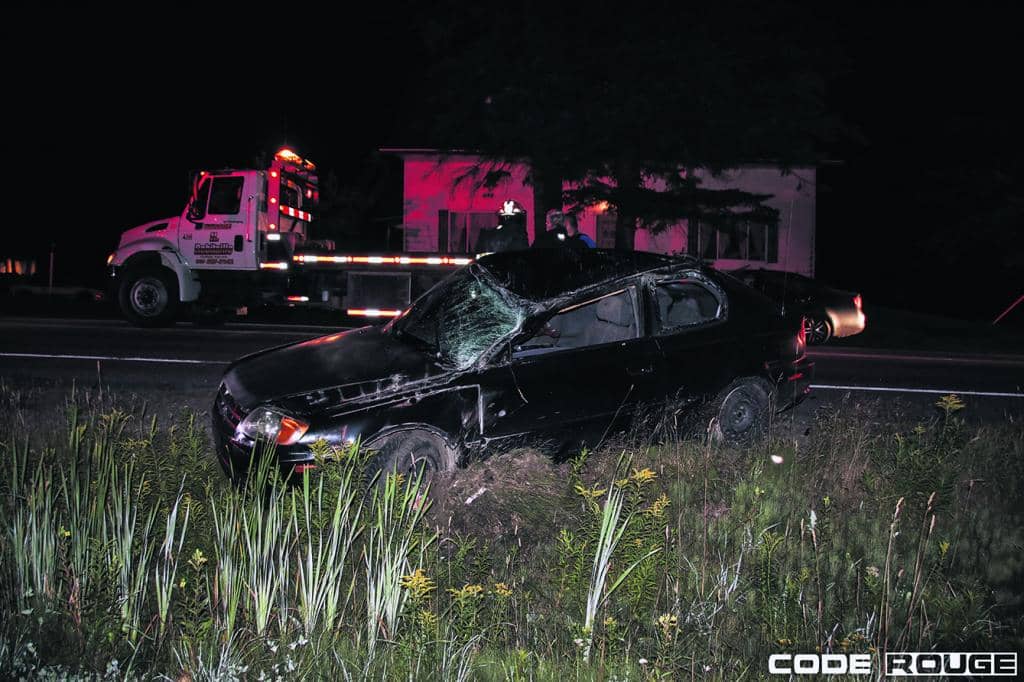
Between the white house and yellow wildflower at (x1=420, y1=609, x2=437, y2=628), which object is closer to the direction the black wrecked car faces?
the yellow wildflower

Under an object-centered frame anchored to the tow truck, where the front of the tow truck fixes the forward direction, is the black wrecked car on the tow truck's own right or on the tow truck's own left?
on the tow truck's own left

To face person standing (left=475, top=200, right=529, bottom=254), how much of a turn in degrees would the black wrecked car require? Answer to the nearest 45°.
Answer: approximately 135° to its right

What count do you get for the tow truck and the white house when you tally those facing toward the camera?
1

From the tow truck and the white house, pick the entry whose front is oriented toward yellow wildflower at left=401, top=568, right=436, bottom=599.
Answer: the white house

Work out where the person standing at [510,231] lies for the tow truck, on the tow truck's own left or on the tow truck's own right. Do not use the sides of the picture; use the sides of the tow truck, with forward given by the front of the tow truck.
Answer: on the tow truck's own left

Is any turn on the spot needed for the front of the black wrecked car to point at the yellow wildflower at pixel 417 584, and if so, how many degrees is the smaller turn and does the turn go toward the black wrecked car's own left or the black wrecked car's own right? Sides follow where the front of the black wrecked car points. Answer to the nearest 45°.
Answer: approximately 45° to the black wrecked car's own left

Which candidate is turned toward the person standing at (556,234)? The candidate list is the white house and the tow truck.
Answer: the white house

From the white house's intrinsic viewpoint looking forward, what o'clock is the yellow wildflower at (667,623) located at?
The yellow wildflower is roughly at 12 o'clock from the white house.

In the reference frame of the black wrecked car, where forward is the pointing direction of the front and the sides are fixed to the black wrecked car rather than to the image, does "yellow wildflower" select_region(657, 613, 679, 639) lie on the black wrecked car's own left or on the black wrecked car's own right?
on the black wrecked car's own left

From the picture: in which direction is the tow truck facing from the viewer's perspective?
to the viewer's left
